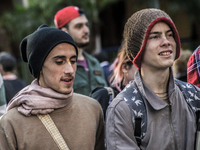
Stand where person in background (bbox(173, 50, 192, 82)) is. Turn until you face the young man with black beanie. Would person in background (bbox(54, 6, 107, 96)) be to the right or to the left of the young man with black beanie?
right

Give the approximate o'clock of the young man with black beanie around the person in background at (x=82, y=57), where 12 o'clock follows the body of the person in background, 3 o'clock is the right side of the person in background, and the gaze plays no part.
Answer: The young man with black beanie is roughly at 2 o'clock from the person in background.

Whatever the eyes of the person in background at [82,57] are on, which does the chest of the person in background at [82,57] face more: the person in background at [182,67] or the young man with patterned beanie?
the young man with patterned beanie

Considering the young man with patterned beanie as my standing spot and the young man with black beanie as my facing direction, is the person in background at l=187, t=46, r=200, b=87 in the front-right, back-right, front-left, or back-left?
back-right

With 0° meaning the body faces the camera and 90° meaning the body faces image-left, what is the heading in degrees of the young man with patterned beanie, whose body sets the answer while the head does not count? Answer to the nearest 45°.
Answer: approximately 315°
